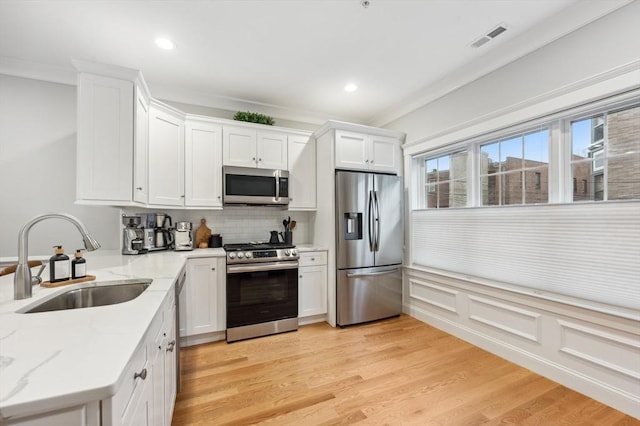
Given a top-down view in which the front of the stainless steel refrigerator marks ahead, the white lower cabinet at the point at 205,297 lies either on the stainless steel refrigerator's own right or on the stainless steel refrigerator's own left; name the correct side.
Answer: on the stainless steel refrigerator's own right

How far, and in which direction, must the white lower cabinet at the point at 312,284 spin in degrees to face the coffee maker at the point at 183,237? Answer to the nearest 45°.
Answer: approximately 135° to its right

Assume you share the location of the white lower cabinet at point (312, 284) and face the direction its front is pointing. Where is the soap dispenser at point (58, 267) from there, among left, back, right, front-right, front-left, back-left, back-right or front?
right

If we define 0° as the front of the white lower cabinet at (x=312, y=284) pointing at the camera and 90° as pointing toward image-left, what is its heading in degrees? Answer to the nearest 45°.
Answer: approximately 315°

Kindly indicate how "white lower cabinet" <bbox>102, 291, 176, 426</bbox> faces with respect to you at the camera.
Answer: facing to the right of the viewer

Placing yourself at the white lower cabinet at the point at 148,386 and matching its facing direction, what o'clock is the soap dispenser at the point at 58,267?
The soap dispenser is roughly at 8 o'clock from the white lower cabinet.

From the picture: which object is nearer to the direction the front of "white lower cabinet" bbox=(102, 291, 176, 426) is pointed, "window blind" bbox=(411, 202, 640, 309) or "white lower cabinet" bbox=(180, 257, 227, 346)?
the window blind

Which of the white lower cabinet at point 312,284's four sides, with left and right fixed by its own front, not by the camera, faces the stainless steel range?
right

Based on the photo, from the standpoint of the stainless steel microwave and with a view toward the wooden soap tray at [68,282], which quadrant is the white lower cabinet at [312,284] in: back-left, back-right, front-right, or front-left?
back-left

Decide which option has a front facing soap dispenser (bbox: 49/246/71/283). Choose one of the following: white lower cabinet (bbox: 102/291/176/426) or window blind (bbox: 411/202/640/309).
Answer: the window blind

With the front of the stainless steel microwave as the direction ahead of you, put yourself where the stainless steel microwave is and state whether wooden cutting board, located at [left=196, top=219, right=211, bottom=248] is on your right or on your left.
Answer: on your right

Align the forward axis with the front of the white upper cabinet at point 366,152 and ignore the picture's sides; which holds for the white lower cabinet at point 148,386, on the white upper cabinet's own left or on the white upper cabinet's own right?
on the white upper cabinet's own right

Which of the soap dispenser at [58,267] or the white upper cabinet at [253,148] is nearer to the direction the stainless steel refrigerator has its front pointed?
the soap dispenser
